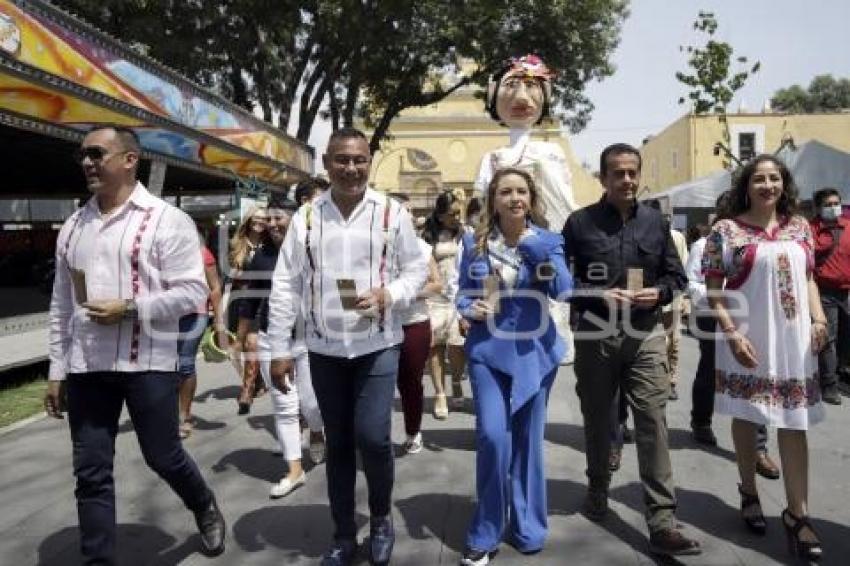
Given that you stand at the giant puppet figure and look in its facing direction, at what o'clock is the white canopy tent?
The white canopy tent is roughly at 7 o'clock from the giant puppet figure.

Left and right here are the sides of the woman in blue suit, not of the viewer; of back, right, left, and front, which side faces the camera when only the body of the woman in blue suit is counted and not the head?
front

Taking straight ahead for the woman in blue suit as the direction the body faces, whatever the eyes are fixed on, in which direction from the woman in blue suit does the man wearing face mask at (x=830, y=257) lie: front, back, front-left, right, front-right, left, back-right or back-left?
back-left

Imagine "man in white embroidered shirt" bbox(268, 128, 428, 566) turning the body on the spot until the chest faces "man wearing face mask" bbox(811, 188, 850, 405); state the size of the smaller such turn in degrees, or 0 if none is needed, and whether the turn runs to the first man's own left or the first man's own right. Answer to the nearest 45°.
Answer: approximately 135° to the first man's own left

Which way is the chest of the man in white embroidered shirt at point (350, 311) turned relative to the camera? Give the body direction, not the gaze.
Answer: toward the camera

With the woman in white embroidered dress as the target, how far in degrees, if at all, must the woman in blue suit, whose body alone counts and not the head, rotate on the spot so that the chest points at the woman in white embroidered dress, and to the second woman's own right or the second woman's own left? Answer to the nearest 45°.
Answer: approximately 90° to the second woman's own left

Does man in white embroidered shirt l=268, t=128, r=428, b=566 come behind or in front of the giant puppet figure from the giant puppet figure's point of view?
in front

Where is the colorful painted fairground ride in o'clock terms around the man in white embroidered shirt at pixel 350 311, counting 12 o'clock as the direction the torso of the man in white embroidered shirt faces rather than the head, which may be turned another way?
The colorful painted fairground ride is roughly at 5 o'clock from the man in white embroidered shirt.

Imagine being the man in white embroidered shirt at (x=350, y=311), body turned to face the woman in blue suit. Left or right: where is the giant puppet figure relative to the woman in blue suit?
left

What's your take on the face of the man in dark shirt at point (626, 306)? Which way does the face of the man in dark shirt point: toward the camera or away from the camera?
toward the camera

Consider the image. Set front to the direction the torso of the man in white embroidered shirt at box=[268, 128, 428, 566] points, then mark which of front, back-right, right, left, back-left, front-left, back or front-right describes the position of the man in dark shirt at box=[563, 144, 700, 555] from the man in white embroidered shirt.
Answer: left

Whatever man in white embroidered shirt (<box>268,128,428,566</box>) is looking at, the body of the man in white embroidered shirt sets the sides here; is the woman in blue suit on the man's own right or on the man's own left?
on the man's own left

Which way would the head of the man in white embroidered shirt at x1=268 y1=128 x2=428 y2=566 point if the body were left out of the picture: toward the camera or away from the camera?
toward the camera
